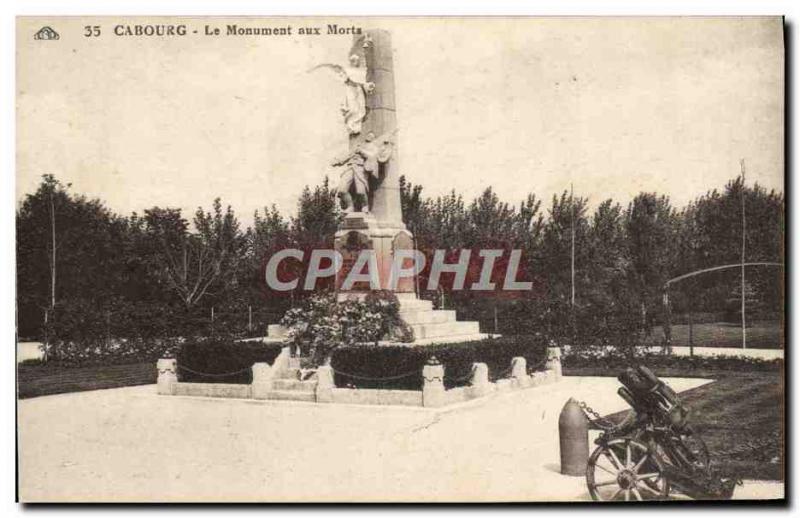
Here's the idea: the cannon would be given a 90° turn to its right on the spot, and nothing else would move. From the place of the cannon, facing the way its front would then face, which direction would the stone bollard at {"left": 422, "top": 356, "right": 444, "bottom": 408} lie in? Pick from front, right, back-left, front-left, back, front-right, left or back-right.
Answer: front-left

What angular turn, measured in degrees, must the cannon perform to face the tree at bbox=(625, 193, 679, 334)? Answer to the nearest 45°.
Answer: approximately 90° to its right

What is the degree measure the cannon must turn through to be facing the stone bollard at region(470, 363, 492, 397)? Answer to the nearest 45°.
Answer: approximately 45° to its right

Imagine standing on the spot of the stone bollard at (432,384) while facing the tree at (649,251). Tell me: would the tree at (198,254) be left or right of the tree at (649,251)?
left

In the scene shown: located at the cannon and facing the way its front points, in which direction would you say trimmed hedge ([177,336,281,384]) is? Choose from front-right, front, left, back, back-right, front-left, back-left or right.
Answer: front-right

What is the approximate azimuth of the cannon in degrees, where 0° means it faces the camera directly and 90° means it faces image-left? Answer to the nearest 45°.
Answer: approximately 90°

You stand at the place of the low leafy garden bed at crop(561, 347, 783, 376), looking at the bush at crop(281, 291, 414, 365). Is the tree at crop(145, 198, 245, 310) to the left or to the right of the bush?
right
